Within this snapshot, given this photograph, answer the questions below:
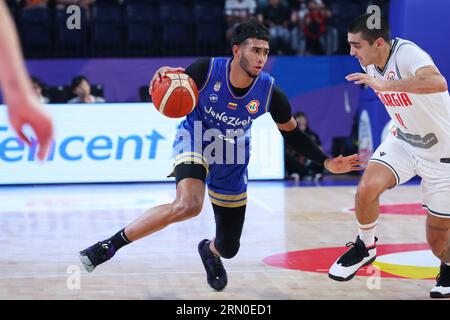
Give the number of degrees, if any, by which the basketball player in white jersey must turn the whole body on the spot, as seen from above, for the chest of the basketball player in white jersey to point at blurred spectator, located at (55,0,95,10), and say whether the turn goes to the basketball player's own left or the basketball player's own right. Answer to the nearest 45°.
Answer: approximately 90° to the basketball player's own right

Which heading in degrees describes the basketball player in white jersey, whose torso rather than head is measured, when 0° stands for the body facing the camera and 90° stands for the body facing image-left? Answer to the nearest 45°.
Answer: approximately 45°

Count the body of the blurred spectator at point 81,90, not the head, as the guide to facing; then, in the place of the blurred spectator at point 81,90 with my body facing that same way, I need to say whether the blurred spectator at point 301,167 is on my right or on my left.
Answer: on my left

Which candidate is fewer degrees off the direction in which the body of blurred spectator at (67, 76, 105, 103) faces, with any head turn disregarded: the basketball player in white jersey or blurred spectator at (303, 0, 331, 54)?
the basketball player in white jersey

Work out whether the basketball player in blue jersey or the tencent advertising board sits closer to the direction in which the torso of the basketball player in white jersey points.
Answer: the basketball player in blue jersey

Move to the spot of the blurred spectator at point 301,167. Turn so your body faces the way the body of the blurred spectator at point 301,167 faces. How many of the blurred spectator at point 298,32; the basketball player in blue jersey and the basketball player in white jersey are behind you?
1

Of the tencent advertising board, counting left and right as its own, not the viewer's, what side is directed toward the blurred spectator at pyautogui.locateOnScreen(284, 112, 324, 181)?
left

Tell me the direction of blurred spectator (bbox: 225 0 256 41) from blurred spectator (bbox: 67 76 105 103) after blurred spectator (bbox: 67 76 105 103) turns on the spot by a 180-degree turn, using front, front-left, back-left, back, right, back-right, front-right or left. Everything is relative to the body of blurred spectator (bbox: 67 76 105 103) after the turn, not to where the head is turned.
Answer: front-right

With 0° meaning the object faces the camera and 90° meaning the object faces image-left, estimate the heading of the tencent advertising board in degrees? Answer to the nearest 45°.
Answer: approximately 0°

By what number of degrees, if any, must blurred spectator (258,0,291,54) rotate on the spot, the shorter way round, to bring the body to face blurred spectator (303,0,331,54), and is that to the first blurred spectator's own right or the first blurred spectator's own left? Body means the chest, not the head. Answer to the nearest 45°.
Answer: approximately 90° to the first blurred spectator's own left
